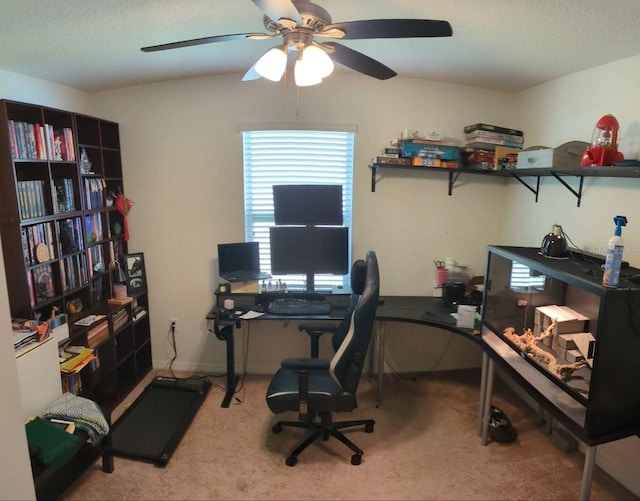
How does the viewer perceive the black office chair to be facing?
facing to the left of the viewer

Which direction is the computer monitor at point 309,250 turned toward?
toward the camera

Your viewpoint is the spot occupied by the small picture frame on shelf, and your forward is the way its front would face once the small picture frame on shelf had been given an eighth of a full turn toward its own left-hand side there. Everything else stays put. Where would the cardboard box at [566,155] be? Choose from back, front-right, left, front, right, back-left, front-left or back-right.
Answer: front

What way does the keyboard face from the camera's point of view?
toward the camera

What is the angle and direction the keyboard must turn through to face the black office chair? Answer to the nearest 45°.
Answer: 0° — it already faces it

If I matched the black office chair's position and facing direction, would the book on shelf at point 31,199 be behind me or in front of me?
in front

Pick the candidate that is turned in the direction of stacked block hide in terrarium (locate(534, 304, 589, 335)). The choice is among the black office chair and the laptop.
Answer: the laptop

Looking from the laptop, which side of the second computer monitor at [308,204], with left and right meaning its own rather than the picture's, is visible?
right

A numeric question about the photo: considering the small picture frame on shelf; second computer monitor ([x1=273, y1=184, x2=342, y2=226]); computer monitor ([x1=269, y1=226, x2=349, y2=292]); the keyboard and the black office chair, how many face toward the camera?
4

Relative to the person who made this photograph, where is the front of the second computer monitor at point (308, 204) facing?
facing the viewer

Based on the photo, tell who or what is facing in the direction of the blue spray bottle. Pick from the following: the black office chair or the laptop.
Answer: the laptop

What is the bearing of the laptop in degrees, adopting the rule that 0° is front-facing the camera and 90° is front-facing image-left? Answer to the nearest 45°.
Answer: approximately 315°
